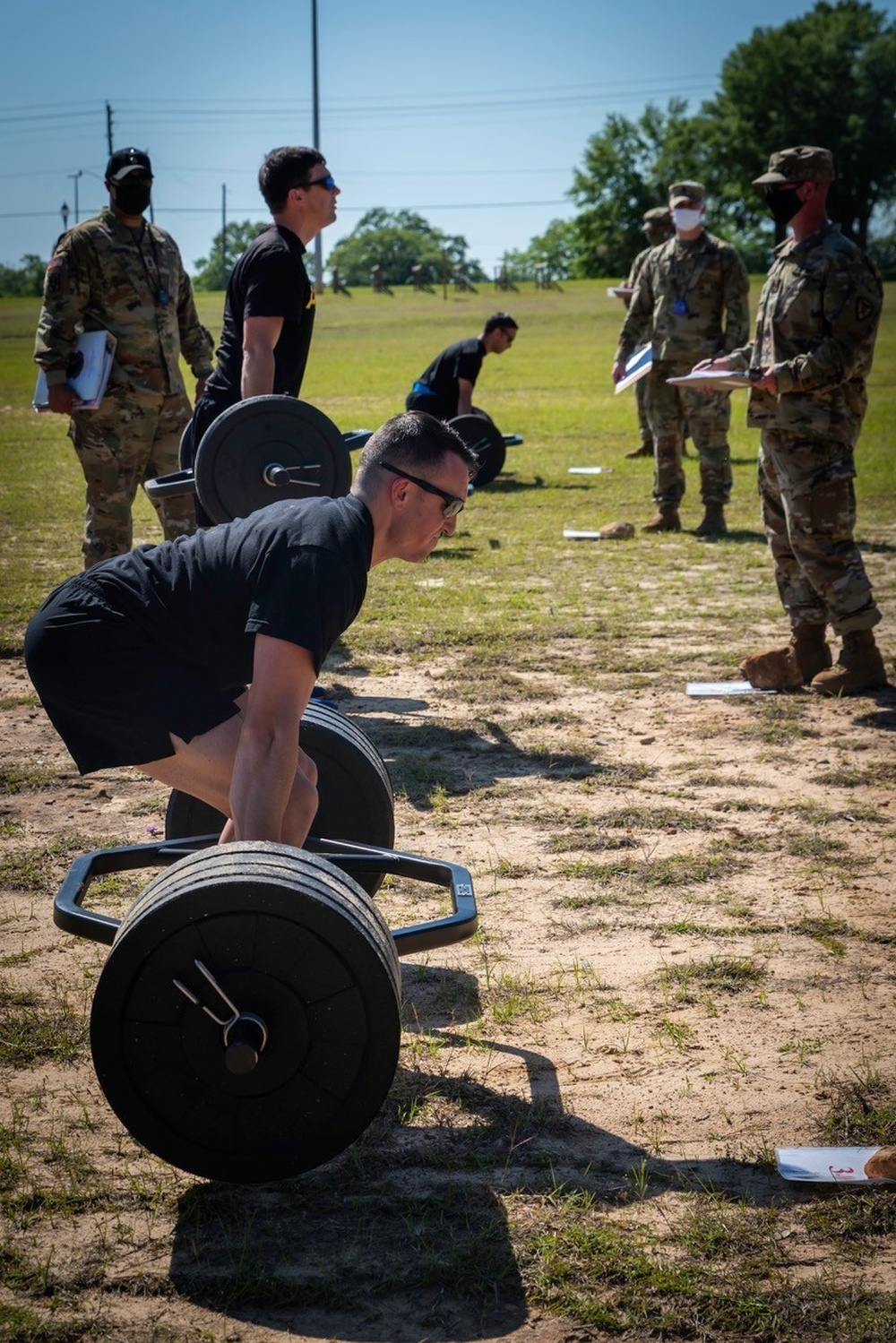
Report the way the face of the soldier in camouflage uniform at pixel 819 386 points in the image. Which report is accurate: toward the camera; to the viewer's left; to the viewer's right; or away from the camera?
to the viewer's left

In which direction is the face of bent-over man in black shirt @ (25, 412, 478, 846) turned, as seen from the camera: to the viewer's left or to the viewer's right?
to the viewer's right

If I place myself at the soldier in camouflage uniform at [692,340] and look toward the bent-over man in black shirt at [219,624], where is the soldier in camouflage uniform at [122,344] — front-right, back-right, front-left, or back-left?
front-right

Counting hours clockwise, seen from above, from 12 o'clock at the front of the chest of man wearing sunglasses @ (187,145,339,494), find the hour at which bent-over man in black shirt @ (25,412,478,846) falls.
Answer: The bent-over man in black shirt is roughly at 3 o'clock from the man wearing sunglasses.

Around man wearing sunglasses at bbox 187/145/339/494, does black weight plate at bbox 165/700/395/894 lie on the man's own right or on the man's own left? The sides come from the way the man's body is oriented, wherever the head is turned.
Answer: on the man's own right

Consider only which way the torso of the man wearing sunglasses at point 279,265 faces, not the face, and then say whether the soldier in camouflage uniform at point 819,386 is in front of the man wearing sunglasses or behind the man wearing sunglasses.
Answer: in front

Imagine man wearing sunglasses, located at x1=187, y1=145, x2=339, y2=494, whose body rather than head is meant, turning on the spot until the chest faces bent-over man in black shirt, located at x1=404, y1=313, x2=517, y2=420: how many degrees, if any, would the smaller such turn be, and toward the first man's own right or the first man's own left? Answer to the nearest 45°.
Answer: approximately 90° to the first man's own left

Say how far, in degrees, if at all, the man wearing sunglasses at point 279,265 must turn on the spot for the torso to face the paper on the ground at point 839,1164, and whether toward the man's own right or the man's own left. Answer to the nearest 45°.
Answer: approximately 90° to the man's own right

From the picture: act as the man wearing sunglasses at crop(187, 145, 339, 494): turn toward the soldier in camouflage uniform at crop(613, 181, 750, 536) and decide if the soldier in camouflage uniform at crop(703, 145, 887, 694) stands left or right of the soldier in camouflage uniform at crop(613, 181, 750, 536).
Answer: right

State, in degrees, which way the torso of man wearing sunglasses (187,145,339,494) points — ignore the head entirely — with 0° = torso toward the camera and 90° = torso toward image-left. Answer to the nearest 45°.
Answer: approximately 270°

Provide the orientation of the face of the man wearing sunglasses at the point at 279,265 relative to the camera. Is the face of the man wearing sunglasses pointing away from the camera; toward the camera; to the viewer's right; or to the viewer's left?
to the viewer's right

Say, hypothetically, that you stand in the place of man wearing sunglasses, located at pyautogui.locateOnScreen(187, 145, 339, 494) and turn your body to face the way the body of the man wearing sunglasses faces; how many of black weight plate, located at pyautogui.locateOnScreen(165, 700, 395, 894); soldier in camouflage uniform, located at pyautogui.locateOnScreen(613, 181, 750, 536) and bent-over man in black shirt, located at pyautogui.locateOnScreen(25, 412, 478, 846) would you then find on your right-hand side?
2

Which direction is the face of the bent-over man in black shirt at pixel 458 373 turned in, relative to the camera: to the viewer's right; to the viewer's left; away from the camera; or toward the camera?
to the viewer's right
